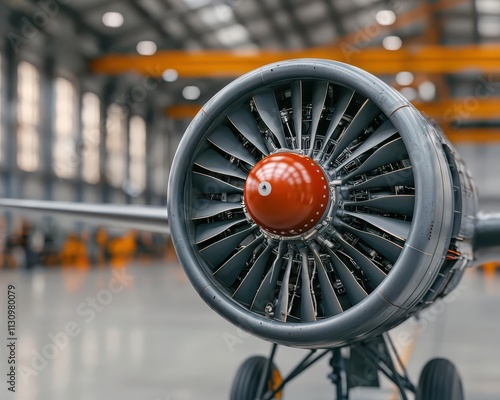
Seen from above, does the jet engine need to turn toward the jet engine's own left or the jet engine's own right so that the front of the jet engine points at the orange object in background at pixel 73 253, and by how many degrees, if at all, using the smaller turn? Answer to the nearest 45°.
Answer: approximately 90° to the jet engine's own right

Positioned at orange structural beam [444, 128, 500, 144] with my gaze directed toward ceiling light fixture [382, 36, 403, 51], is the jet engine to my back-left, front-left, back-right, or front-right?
front-left

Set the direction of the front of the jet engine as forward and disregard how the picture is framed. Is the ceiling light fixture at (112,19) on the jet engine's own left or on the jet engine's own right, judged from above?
on the jet engine's own right

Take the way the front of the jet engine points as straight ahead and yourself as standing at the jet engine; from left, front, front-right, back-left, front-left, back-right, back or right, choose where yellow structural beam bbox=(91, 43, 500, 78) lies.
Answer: back-right

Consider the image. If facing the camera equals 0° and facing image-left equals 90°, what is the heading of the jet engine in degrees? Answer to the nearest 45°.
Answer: approximately 45°

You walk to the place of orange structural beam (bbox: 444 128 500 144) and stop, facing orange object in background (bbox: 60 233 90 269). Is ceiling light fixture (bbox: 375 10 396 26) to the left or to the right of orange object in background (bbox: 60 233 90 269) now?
left

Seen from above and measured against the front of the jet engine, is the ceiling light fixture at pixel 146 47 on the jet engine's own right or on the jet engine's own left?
on the jet engine's own right

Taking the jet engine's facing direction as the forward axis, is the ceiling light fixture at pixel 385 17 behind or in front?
behind

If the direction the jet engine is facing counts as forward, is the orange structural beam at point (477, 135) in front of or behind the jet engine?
behind
